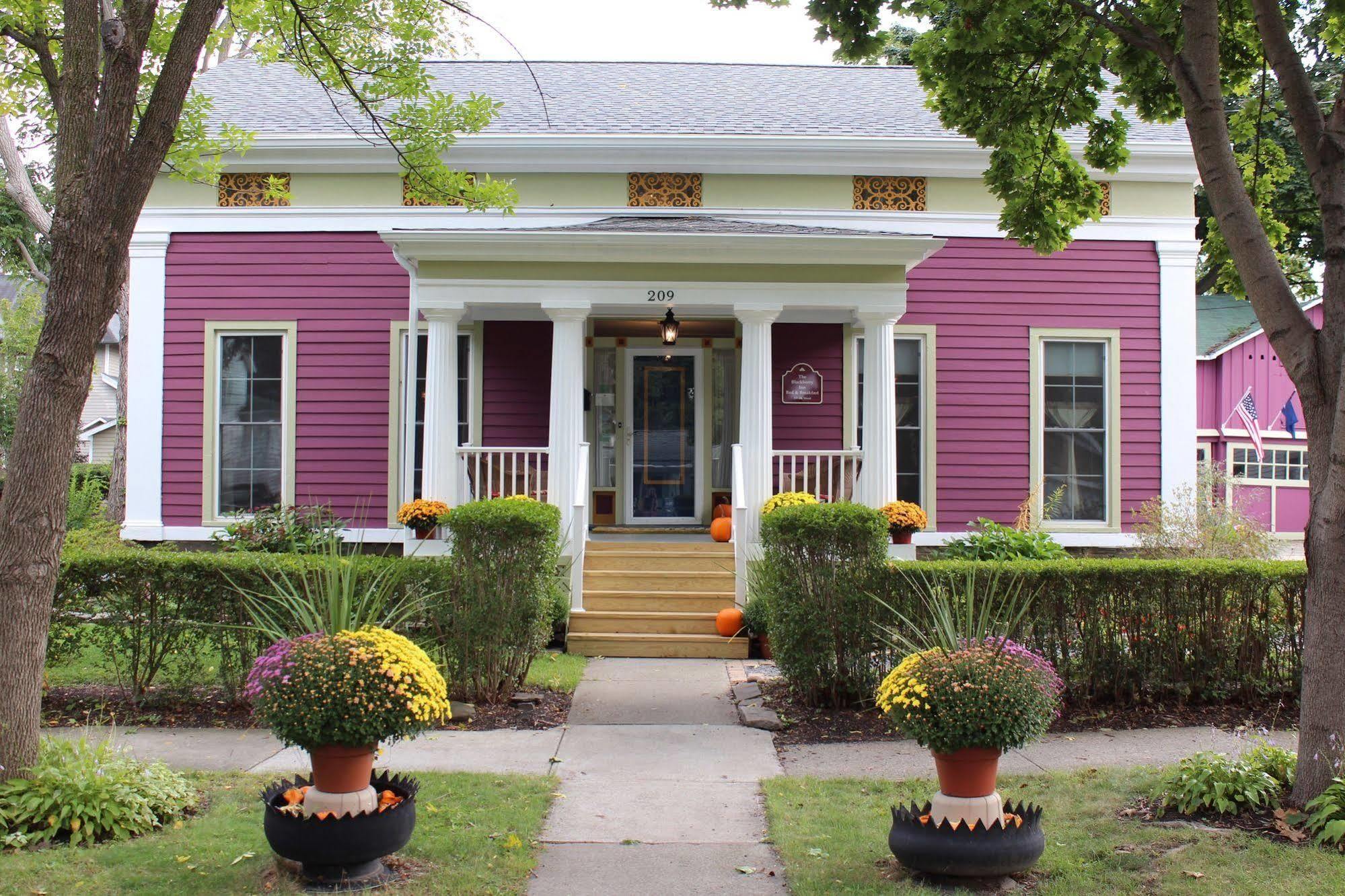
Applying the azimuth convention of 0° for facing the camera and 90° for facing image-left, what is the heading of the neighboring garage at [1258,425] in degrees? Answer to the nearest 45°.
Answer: approximately 0°

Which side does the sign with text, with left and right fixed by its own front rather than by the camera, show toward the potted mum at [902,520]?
front

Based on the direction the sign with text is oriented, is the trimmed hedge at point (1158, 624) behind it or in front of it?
in front

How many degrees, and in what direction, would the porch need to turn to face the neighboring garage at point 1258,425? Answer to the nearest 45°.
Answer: approximately 135° to its left

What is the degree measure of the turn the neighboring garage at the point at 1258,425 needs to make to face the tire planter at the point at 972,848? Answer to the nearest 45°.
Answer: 0° — it already faces it

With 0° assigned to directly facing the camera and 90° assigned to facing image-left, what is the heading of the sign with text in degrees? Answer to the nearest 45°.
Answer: approximately 0°

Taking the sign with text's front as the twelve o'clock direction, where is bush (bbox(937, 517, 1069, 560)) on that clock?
The bush is roughly at 10 o'clock from the sign with text.

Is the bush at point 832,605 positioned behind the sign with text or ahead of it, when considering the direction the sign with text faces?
ahead
